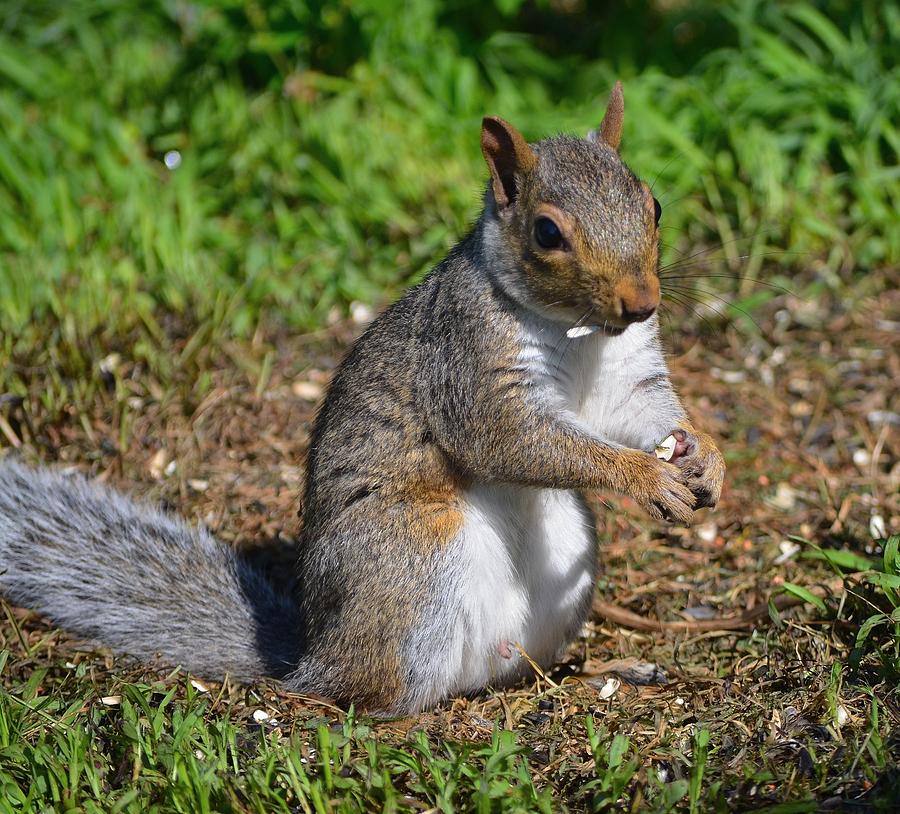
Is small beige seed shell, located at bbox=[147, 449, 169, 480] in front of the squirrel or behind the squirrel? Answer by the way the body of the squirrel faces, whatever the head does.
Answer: behind

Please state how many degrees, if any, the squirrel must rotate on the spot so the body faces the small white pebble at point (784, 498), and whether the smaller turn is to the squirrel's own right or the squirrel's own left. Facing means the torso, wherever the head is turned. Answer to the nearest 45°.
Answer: approximately 90° to the squirrel's own left

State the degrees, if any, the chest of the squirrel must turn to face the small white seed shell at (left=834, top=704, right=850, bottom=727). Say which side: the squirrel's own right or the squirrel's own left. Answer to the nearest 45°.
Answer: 0° — it already faces it

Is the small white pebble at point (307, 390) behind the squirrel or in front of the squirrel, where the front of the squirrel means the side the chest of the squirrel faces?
behind

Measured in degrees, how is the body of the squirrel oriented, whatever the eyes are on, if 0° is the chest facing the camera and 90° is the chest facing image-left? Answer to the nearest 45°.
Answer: approximately 315°

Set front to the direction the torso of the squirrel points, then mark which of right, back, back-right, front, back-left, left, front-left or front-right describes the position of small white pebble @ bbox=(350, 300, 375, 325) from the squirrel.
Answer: back-left
